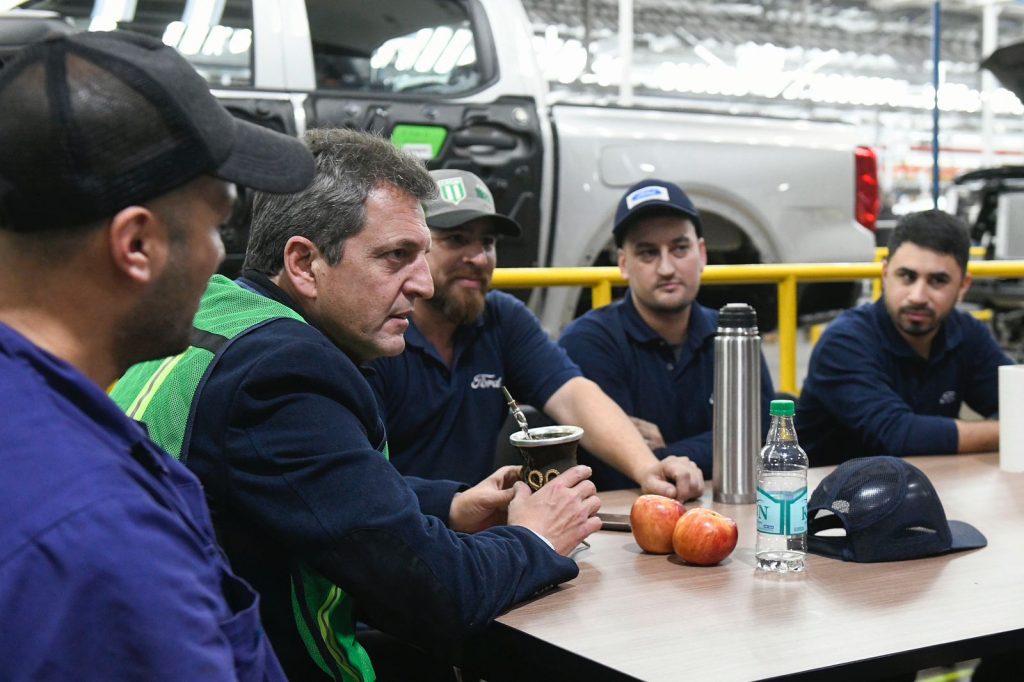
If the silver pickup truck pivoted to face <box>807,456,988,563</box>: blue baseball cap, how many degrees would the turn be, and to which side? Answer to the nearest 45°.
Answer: approximately 90° to its left

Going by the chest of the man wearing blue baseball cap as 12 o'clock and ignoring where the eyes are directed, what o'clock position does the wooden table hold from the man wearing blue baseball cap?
The wooden table is roughly at 12 o'clock from the man wearing blue baseball cap.

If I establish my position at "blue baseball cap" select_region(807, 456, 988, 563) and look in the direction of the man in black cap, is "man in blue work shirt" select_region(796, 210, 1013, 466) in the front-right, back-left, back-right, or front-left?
back-right

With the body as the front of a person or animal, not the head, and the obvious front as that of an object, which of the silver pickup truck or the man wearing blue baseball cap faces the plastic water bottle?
the man wearing blue baseball cap

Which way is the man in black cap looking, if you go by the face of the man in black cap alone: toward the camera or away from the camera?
away from the camera

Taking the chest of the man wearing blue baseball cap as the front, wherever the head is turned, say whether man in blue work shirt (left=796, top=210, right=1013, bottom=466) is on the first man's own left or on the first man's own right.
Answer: on the first man's own left

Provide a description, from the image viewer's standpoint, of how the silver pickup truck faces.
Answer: facing to the left of the viewer

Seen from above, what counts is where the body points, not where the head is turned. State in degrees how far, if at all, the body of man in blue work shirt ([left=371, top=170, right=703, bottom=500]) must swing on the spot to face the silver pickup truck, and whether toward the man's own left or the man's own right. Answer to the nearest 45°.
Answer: approximately 135° to the man's own left

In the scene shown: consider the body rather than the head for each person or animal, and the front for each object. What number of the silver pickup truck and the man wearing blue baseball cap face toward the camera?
1

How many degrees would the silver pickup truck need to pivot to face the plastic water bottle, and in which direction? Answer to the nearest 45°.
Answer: approximately 90° to its left
